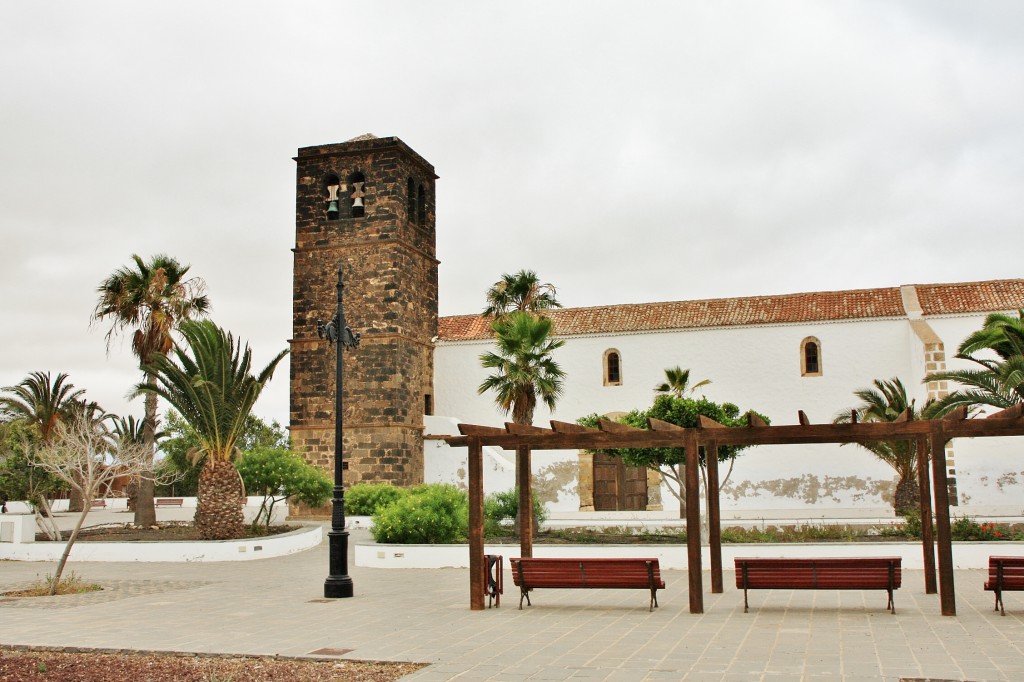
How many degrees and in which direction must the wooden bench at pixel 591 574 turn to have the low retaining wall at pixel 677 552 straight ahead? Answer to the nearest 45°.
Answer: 0° — it already faces it

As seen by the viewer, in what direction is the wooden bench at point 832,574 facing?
away from the camera

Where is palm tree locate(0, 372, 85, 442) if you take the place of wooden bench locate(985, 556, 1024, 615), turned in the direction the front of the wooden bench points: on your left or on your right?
on your left

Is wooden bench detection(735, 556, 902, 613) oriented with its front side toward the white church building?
yes

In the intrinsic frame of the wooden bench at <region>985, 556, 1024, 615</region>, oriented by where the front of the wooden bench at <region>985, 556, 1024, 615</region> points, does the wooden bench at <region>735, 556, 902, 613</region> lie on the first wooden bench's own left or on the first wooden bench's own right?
on the first wooden bench's own left

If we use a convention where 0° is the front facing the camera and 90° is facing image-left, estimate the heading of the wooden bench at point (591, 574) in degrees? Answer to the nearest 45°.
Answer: approximately 180°

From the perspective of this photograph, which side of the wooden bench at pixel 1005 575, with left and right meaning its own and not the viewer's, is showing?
back

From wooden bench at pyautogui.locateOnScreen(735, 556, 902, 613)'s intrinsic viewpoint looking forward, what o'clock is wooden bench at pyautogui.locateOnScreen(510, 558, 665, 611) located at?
wooden bench at pyautogui.locateOnScreen(510, 558, 665, 611) is roughly at 9 o'clock from wooden bench at pyautogui.locateOnScreen(735, 556, 902, 613).
